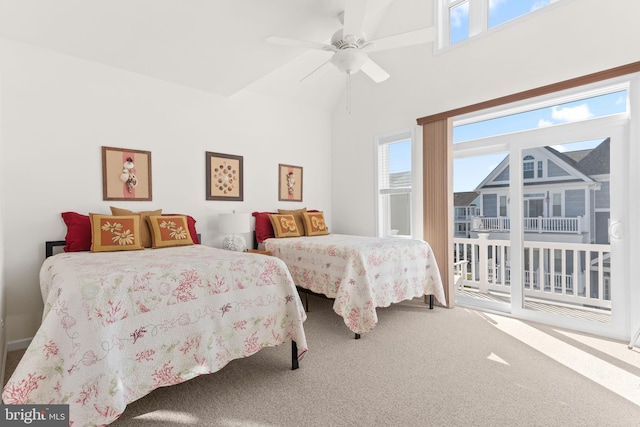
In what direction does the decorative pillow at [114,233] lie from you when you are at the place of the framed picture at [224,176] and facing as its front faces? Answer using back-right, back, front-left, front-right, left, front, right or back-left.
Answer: right

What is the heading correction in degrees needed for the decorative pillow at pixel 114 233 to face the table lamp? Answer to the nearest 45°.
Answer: approximately 90° to its left

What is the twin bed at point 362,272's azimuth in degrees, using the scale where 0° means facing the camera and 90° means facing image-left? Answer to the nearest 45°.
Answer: approximately 315°

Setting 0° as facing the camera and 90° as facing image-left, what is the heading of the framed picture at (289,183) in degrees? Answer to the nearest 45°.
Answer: approximately 315°

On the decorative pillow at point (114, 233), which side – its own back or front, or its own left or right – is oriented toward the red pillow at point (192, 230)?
left

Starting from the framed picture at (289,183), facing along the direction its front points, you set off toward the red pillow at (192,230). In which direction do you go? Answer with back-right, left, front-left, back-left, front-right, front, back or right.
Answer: right

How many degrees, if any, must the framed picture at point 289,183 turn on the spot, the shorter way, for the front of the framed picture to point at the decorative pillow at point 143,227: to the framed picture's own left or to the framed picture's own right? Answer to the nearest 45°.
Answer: approximately 90° to the framed picture's own right
